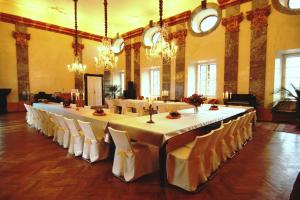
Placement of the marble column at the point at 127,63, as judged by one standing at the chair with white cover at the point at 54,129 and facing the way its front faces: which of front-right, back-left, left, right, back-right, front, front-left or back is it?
front-left

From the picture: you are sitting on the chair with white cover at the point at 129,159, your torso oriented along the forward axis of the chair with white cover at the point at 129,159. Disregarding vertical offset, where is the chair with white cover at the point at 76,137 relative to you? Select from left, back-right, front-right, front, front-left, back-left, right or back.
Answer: left

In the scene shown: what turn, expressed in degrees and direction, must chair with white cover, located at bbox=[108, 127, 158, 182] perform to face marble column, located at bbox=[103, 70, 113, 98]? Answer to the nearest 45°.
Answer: approximately 45° to its left

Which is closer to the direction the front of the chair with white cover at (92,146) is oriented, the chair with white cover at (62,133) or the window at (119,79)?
the window

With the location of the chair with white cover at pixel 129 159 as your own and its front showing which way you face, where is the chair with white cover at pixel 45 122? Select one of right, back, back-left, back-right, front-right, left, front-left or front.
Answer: left

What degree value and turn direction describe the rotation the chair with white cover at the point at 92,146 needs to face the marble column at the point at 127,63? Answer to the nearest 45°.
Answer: approximately 45° to its left

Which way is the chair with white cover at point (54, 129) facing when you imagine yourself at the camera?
facing to the right of the viewer

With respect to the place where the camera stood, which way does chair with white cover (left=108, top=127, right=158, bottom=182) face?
facing away from the viewer and to the right of the viewer

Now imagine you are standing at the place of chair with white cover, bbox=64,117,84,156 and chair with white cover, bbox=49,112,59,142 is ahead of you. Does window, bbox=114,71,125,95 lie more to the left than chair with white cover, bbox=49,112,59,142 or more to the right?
right

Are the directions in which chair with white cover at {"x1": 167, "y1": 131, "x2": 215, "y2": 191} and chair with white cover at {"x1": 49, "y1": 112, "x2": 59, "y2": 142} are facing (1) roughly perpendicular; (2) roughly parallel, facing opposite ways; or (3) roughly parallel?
roughly perpendicular

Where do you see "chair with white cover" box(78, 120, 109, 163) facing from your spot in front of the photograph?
facing away from the viewer and to the right of the viewer

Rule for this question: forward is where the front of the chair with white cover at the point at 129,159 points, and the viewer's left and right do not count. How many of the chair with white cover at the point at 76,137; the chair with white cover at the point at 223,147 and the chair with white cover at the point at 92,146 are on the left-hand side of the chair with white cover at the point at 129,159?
2

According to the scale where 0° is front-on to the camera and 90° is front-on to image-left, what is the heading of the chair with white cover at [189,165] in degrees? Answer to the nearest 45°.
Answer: approximately 135°

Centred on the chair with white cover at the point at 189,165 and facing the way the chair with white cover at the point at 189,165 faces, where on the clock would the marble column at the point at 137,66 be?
The marble column is roughly at 1 o'clock from the chair with white cover.

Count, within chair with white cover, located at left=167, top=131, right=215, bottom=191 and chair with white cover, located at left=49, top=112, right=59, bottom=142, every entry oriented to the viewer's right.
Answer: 1

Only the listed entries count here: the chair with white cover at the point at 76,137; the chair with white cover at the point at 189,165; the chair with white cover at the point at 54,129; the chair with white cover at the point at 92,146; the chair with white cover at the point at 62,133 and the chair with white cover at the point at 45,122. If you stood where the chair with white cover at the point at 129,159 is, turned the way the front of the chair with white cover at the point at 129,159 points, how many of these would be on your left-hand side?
5
